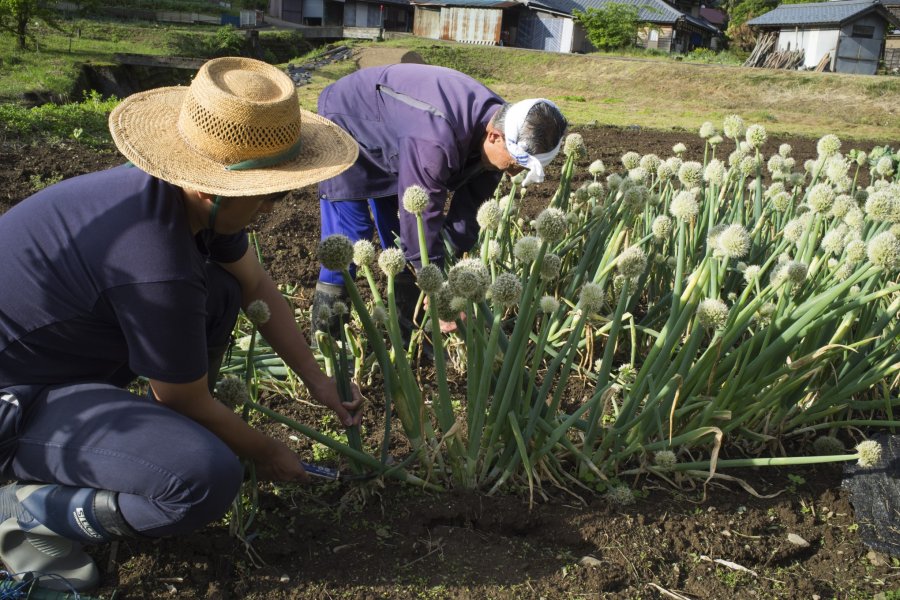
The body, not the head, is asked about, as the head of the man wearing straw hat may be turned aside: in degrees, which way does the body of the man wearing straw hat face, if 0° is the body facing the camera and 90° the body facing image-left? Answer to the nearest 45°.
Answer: approximately 270°

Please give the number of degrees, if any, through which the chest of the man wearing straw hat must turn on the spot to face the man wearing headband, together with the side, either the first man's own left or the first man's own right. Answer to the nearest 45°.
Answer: approximately 45° to the first man's own left

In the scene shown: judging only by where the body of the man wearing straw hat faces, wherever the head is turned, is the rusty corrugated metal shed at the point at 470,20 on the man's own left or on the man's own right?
on the man's own left

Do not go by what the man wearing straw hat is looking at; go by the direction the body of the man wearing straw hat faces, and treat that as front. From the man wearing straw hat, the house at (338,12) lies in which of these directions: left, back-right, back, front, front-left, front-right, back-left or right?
left

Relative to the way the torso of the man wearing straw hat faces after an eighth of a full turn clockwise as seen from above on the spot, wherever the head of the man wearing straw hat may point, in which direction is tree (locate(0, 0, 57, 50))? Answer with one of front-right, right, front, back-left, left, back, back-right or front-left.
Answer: back-left

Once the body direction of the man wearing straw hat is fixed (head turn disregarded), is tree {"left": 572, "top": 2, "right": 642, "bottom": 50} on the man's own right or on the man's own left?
on the man's own left

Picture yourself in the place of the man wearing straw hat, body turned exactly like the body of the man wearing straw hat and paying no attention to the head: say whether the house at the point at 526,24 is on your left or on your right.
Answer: on your left
